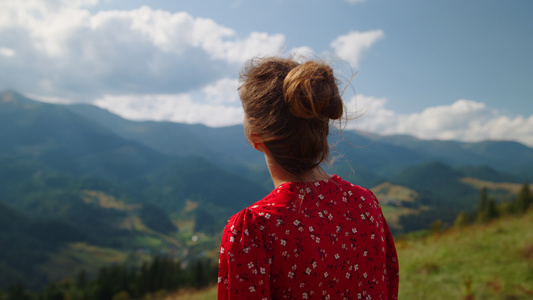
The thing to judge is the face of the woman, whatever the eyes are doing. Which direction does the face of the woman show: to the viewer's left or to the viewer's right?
to the viewer's left

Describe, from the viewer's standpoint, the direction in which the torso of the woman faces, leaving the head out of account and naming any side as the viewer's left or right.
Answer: facing away from the viewer and to the left of the viewer
